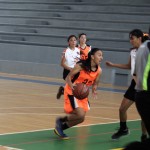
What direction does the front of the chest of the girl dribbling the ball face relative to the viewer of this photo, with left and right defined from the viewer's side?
facing the viewer and to the right of the viewer
